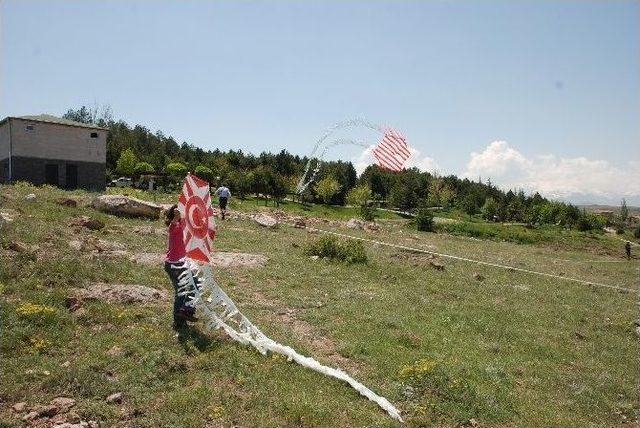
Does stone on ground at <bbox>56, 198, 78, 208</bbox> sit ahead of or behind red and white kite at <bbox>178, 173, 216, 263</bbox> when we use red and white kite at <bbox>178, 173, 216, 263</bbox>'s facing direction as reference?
behind

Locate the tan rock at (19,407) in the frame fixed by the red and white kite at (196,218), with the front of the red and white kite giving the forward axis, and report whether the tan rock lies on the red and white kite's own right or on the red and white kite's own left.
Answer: on the red and white kite's own right

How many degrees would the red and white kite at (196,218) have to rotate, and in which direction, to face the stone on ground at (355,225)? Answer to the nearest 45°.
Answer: approximately 90° to its left

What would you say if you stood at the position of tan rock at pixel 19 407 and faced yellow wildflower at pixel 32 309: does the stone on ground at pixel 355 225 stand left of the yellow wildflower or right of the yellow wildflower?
right

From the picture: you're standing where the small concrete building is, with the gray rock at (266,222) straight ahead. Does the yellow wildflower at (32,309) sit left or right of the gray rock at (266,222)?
right

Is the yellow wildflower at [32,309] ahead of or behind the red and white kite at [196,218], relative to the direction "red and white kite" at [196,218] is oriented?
behind

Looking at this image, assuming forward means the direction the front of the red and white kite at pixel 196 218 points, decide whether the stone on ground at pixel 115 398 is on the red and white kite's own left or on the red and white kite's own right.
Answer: on the red and white kite's own right

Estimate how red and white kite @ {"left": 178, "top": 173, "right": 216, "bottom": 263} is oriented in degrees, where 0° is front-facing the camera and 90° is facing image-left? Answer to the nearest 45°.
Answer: approximately 315°

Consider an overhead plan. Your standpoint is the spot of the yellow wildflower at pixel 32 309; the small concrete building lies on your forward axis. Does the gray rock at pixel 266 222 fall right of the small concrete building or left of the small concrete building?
right
